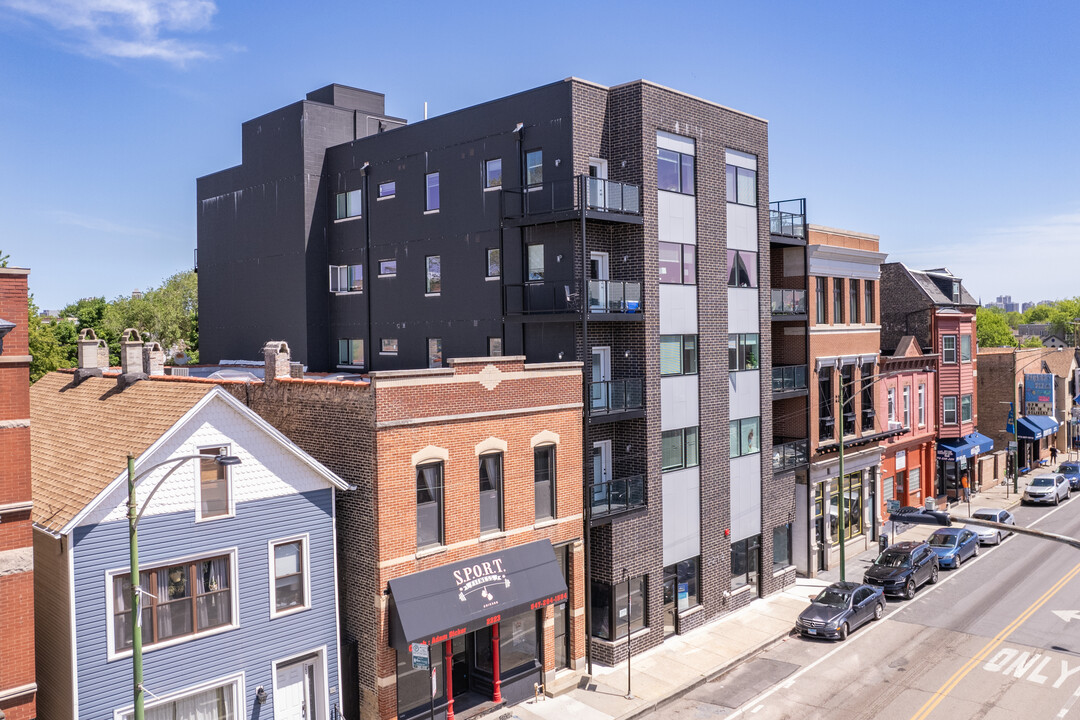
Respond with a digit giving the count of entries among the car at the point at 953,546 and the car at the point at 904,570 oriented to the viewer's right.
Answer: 0

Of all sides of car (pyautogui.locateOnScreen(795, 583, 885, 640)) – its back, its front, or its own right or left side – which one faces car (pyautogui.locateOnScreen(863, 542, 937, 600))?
back

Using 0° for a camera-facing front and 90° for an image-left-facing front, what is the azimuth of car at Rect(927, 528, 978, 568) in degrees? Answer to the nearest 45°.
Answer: approximately 45°

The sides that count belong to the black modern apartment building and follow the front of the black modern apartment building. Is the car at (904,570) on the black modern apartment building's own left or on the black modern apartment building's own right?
on the black modern apartment building's own left

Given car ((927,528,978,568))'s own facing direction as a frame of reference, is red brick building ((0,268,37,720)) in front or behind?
in front

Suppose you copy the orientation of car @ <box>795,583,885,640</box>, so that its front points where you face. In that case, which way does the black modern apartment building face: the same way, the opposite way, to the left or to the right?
to the left

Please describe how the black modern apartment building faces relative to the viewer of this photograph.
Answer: facing the viewer and to the right of the viewer

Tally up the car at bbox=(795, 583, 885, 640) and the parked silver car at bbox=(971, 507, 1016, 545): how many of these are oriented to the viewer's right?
0

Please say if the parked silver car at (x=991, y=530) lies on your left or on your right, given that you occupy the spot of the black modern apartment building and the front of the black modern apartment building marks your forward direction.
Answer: on your left

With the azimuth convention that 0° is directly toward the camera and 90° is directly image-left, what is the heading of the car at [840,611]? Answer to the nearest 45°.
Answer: approximately 45°

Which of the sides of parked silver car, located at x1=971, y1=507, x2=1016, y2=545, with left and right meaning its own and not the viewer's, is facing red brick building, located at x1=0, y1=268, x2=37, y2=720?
front

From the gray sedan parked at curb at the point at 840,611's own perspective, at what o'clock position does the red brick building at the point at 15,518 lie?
The red brick building is roughly at 12 o'clock from the gray sedan parked at curb.

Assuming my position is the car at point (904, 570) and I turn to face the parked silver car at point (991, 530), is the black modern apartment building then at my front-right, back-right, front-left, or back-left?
back-left

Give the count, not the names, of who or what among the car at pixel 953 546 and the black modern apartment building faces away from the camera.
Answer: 0

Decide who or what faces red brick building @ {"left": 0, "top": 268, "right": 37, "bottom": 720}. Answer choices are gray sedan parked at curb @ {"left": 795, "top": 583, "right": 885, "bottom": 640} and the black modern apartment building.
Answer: the gray sedan parked at curb
